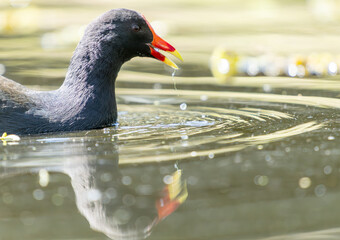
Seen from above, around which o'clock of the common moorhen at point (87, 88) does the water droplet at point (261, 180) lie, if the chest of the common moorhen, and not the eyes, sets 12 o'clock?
The water droplet is roughly at 2 o'clock from the common moorhen.

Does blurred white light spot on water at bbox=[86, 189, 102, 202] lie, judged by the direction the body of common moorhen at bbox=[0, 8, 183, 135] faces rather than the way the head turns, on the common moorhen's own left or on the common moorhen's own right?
on the common moorhen's own right

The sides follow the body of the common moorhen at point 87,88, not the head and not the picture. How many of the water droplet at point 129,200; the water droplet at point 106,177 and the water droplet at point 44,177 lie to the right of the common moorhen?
3

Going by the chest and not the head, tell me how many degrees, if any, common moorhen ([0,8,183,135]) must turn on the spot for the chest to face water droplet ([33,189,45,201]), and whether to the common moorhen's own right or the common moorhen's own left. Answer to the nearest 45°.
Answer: approximately 90° to the common moorhen's own right

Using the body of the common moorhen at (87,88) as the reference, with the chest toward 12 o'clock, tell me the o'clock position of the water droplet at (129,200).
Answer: The water droplet is roughly at 3 o'clock from the common moorhen.

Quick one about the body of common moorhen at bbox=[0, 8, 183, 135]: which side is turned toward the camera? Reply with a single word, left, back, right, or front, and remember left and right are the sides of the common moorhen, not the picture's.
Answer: right

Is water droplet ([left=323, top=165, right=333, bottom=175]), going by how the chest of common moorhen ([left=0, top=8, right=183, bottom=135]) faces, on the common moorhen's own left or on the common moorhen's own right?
on the common moorhen's own right

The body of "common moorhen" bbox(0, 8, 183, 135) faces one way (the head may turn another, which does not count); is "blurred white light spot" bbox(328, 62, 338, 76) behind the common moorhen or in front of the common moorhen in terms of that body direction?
in front

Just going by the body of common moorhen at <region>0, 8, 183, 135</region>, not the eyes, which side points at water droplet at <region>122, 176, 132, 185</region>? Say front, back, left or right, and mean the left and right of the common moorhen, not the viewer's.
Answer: right

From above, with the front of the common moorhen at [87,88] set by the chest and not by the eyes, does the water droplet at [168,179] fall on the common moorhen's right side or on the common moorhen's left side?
on the common moorhen's right side

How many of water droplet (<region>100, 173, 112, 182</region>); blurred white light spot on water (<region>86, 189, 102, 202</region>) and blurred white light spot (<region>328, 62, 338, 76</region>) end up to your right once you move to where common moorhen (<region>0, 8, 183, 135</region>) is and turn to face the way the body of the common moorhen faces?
2

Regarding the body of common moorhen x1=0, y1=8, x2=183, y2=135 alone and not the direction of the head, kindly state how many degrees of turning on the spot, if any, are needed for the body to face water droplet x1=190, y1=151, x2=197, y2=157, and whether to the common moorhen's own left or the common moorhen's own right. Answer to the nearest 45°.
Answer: approximately 45° to the common moorhen's own right

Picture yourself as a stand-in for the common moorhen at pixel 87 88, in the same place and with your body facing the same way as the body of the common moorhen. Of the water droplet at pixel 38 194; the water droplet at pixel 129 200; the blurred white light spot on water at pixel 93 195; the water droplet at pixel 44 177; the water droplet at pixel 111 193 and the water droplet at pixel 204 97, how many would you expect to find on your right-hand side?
5

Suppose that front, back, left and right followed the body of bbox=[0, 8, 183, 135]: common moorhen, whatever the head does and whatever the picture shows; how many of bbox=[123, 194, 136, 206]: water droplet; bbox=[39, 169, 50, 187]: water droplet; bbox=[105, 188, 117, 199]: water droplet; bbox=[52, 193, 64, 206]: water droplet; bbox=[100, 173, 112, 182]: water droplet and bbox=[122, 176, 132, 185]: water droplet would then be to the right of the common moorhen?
6
